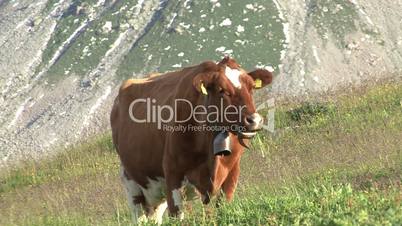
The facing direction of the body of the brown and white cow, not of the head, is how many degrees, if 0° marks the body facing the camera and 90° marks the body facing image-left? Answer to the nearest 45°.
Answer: approximately 315°
